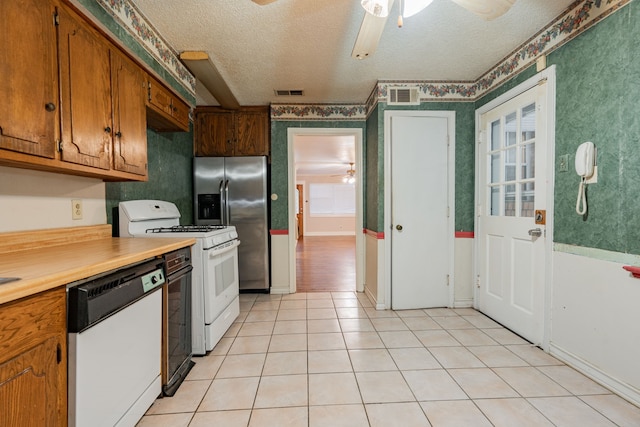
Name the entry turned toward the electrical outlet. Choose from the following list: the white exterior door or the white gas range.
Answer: the white exterior door

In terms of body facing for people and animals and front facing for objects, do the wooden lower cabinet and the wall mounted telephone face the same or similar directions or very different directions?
very different directions

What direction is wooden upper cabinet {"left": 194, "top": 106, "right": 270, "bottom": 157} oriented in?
toward the camera

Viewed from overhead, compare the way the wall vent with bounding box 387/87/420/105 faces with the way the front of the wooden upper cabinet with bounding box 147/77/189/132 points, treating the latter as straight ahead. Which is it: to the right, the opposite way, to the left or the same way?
to the right

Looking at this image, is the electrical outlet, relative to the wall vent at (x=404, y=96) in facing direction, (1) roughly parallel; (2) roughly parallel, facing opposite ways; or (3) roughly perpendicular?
roughly perpendicular

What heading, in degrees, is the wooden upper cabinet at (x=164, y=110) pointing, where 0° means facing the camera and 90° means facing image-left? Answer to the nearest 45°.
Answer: approximately 315°

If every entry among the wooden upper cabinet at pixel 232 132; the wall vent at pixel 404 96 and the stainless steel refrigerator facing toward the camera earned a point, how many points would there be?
3

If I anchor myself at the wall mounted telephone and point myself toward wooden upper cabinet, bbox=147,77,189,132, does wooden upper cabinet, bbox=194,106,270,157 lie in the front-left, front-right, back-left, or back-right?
front-right

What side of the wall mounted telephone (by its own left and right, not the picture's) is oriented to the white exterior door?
right

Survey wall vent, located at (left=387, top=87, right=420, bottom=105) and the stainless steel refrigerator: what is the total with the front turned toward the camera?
2

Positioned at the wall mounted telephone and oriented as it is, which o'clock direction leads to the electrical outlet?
The electrical outlet is roughly at 12 o'clock from the wall mounted telephone.

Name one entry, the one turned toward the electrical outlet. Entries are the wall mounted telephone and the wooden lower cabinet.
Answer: the wall mounted telephone

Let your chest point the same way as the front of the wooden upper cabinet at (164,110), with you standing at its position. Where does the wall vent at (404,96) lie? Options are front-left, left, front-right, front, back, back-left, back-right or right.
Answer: front-left

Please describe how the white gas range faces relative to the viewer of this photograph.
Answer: facing the viewer and to the right of the viewer

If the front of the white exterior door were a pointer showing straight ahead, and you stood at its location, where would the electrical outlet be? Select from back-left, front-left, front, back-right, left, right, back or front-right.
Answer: front

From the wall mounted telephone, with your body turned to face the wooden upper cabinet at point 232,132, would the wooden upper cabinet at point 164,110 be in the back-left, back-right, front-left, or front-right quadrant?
front-left

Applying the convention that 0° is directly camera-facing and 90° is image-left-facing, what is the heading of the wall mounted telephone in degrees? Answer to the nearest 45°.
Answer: approximately 45°

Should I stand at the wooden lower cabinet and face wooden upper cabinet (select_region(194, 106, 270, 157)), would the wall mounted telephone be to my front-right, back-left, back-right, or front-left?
front-right

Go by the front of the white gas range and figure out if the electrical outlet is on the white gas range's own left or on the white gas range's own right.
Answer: on the white gas range's own right

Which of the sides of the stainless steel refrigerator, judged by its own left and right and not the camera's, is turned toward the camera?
front
